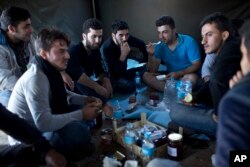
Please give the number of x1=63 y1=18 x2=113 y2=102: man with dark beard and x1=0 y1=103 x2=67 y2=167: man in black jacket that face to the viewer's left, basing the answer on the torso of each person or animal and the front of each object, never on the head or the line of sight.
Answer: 0

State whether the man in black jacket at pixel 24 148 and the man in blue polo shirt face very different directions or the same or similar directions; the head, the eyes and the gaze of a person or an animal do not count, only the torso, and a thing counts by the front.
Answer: very different directions

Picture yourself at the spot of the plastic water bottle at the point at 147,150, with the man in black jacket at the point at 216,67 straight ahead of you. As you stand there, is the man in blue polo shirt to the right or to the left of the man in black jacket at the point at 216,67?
left

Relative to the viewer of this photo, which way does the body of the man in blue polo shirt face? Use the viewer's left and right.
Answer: facing the viewer and to the left of the viewer

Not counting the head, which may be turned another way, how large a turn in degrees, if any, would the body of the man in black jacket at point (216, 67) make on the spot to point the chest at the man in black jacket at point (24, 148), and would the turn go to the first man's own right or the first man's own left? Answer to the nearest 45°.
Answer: approximately 45° to the first man's own left

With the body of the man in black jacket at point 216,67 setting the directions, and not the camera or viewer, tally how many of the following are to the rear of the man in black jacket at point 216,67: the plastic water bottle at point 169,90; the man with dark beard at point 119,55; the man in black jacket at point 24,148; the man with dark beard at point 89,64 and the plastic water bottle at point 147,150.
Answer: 0

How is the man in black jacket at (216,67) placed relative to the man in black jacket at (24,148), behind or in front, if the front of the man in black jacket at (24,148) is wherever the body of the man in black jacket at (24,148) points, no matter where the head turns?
in front

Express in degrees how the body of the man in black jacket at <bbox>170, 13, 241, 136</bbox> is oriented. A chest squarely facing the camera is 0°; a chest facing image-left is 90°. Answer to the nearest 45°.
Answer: approximately 90°

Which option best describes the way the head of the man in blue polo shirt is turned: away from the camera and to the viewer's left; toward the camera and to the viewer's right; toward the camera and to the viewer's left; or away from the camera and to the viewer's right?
toward the camera and to the viewer's left

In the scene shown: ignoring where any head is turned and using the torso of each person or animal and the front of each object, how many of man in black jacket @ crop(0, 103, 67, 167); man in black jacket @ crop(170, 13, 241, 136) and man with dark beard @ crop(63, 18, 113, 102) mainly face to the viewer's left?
1

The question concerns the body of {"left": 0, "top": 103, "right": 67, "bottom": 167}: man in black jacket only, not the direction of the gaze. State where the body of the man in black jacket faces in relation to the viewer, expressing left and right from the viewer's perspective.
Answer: facing to the right of the viewer

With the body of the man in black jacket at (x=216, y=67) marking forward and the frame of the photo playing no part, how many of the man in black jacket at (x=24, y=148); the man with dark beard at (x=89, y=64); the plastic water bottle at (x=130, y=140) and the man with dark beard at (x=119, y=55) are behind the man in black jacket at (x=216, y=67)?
0
